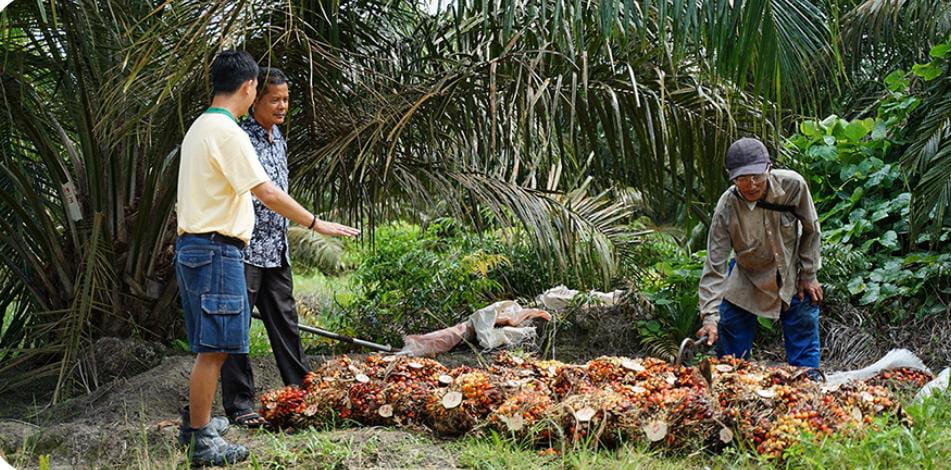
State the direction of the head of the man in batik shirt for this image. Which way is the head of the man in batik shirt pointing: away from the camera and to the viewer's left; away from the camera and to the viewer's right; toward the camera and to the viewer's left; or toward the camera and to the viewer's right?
toward the camera and to the viewer's right

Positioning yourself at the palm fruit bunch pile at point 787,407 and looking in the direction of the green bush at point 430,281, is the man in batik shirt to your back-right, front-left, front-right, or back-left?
front-left

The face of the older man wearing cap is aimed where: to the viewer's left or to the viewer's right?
to the viewer's left

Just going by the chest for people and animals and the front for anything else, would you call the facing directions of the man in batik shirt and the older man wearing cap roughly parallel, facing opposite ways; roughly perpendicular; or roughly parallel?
roughly perpendicular

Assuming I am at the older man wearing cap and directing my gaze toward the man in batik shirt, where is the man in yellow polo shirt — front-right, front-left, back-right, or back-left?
front-left

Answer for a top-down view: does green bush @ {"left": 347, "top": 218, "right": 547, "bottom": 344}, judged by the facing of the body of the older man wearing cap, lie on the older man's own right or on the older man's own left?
on the older man's own right

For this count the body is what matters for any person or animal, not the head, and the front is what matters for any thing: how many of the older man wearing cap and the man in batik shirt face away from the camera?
0

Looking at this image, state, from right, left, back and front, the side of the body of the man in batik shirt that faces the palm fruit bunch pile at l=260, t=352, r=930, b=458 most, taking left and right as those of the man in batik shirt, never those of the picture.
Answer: front

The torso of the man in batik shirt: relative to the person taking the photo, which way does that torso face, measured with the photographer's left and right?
facing the viewer and to the right of the viewer

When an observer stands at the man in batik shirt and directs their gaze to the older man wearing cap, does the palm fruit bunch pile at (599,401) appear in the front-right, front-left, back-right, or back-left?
front-right

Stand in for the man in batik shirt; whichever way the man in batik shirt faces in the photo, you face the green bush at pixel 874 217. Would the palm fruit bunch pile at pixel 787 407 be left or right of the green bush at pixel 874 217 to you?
right

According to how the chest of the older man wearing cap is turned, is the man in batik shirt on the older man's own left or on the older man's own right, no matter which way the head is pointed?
on the older man's own right

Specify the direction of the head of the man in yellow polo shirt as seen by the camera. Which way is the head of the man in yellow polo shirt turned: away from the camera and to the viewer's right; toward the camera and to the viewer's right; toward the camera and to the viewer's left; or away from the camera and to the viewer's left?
away from the camera and to the viewer's right

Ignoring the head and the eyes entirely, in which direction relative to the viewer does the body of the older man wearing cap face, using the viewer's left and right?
facing the viewer

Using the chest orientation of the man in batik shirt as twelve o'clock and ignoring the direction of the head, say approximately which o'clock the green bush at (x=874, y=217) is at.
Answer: The green bush is roughly at 10 o'clock from the man in batik shirt.

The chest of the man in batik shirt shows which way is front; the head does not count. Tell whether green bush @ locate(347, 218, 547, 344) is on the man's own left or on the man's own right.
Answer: on the man's own left

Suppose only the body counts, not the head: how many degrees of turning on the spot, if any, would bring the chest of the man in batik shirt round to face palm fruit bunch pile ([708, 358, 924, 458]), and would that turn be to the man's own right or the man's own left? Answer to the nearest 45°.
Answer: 0° — they already face it

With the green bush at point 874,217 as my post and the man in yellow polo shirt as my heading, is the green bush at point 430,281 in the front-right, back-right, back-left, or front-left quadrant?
front-right
